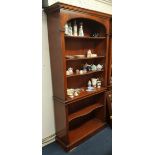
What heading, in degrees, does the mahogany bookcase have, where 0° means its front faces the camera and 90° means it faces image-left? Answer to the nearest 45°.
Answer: approximately 315°
